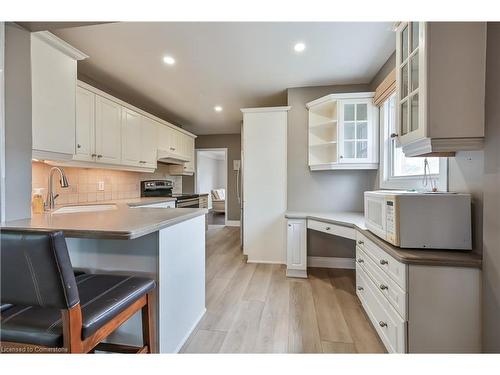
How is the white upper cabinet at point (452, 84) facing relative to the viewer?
to the viewer's left

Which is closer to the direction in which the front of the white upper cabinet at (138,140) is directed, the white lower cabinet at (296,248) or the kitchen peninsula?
the white lower cabinet

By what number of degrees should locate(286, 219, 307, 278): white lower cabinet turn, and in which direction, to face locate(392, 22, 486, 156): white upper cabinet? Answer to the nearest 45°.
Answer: approximately 45° to its left

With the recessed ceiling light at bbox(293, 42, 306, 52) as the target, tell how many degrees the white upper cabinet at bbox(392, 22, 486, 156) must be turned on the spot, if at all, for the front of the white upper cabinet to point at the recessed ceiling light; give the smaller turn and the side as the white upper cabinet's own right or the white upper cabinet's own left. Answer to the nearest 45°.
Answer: approximately 45° to the white upper cabinet's own right

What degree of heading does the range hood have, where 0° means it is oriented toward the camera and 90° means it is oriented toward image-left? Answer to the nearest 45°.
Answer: approximately 315°

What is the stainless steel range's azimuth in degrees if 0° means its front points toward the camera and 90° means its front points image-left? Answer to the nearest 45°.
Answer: approximately 315°

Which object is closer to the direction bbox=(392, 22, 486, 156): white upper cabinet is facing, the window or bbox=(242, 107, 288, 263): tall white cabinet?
the tall white cabinet

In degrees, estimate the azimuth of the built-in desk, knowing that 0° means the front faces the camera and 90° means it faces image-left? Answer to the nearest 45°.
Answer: approximately 45°

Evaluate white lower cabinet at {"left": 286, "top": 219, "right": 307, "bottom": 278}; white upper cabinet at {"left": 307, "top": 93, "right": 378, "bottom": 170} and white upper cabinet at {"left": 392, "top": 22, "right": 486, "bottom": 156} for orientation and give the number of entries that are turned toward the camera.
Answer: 2

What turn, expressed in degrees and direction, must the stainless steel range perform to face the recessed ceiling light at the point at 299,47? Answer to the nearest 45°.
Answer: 0° — it already faces it

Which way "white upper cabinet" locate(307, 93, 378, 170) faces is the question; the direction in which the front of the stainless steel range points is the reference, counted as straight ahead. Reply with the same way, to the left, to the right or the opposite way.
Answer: to the right

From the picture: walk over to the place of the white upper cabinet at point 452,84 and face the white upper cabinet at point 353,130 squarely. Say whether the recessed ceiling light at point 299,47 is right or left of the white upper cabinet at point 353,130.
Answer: left
